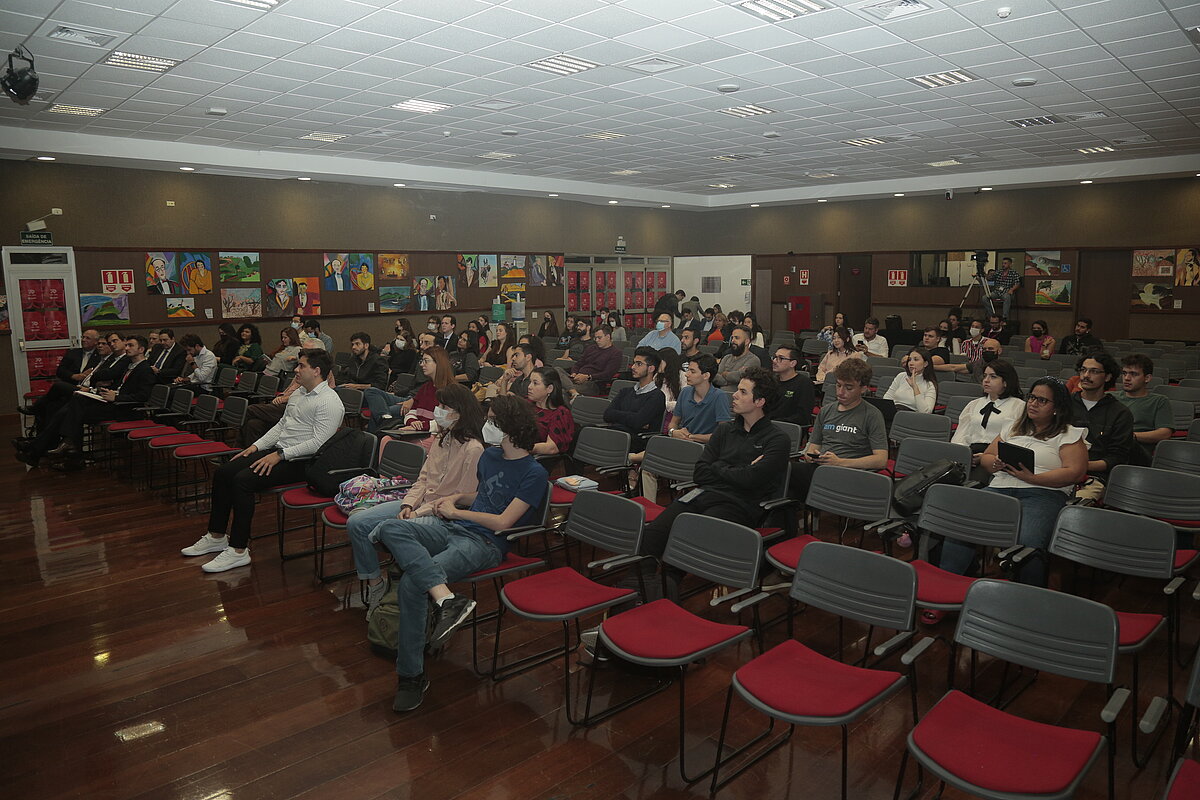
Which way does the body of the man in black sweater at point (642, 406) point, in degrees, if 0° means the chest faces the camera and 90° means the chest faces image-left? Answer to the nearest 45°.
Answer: approximately 45°

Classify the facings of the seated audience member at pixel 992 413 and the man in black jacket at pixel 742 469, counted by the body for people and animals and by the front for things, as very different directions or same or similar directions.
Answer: same or similar directions

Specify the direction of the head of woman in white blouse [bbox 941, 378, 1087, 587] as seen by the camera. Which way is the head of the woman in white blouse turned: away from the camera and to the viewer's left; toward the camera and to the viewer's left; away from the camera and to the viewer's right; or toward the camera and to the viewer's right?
toward the camera and to the viewer's left

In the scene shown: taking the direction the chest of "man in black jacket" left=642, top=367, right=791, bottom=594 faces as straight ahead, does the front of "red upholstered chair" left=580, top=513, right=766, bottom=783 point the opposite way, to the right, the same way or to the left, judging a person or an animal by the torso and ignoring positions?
the same way

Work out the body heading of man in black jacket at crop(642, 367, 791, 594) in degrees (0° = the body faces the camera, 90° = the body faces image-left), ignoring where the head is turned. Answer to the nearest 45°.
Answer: approximately 45°

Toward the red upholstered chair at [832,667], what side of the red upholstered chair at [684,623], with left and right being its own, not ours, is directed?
left

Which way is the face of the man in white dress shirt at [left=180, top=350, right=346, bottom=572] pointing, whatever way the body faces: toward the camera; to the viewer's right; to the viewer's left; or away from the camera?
to the viewer's left

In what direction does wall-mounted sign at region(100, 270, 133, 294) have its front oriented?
toward the camera

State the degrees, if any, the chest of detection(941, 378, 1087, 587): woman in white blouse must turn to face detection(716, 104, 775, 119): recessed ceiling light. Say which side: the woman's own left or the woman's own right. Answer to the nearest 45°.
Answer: approximately 90° to the woman's own right

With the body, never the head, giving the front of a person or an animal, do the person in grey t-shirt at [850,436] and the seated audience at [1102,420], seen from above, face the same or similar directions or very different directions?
same or similar directions

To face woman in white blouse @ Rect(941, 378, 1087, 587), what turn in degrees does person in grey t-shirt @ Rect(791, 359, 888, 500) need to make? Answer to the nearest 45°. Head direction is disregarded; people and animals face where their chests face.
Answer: approximately 90° to their left

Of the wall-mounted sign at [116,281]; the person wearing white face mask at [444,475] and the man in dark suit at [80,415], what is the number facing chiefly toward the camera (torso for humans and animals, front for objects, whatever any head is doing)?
1

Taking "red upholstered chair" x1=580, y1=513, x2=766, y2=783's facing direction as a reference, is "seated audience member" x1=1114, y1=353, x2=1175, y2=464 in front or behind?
behind

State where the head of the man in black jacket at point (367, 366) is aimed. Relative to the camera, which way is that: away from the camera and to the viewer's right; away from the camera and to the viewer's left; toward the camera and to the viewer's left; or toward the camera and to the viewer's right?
toward the camera and to the viewer's left

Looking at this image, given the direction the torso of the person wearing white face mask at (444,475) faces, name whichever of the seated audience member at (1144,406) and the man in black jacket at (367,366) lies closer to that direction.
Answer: the man in black jacket

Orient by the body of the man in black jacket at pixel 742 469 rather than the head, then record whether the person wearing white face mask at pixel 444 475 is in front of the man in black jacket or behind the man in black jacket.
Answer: in front

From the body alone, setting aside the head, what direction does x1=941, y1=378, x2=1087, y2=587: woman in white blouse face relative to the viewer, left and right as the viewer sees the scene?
facing the viewer and to the left of the viewer
